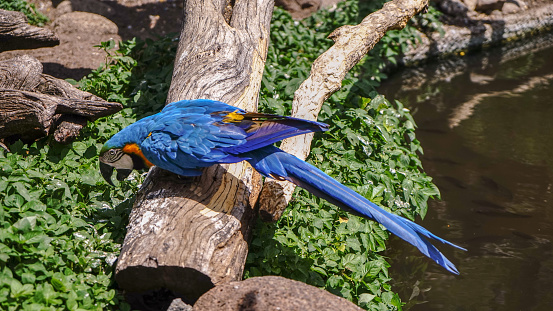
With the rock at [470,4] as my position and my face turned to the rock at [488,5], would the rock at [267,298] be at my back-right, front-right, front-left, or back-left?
back-right

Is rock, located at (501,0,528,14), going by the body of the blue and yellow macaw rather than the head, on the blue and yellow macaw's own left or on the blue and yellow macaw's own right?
on the blue and yellow macaw's own right

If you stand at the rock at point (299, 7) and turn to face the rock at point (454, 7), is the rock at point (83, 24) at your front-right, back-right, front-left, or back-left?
back-right

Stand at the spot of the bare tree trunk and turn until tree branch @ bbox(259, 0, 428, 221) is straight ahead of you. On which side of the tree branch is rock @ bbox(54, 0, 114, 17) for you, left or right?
left

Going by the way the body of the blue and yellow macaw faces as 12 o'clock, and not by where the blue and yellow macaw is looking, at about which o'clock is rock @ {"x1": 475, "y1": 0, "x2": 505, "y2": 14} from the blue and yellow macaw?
The rock is roughly at 4 o'clock from the blue and yellow macaw.

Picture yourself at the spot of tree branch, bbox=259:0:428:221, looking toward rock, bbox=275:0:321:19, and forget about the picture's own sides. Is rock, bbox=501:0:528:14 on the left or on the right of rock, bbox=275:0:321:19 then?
right

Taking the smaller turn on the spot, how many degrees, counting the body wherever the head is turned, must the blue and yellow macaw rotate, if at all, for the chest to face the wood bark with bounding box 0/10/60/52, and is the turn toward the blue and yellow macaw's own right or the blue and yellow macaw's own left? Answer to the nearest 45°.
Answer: approximately 45° to the blue and yellow macaw's own right

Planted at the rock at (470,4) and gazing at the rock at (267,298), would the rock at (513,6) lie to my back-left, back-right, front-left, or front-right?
back-left

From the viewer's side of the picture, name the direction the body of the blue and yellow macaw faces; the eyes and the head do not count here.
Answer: to the viewer's left

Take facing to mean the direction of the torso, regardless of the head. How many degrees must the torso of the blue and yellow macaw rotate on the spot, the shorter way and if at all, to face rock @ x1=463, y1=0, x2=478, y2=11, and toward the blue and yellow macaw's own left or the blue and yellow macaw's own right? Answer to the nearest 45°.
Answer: approximately 135° to the blue and yellow macaw's own right

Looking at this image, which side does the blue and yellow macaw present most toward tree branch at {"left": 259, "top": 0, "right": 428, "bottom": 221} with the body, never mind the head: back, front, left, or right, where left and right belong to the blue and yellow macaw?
right
